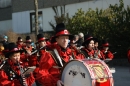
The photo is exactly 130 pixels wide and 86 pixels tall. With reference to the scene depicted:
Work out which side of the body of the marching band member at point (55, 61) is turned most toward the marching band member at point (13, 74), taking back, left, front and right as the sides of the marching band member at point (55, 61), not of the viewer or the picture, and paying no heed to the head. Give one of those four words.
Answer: back

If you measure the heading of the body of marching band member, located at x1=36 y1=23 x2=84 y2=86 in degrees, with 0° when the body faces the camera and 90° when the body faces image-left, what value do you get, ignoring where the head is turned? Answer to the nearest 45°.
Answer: approximately 315°

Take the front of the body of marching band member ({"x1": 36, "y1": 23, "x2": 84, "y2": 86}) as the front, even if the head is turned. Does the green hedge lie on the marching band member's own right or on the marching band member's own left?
on the marching band member's own left

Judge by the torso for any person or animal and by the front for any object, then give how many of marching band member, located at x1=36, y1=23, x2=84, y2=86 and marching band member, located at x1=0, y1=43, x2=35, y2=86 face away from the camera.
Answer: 0

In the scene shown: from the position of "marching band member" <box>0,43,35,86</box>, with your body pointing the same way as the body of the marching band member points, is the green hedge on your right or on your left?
on your left

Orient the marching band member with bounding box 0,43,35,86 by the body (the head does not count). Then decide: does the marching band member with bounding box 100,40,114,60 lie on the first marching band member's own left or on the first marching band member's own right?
on the first marching band member's own left

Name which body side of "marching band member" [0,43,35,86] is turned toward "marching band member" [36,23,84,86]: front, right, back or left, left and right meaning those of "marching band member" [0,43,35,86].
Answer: front
